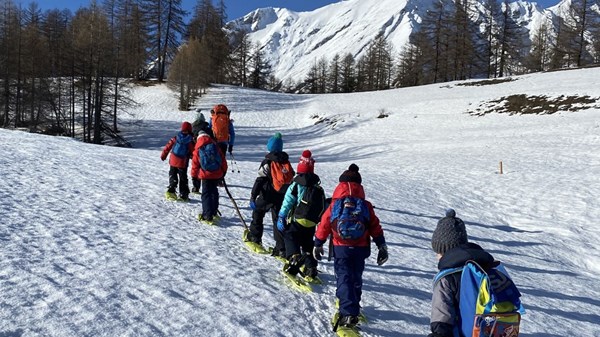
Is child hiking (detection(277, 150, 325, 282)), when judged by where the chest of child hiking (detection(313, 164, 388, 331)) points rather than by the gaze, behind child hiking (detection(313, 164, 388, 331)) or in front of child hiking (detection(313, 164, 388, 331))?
in front

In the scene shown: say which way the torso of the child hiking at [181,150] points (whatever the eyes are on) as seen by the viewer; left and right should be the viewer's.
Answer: facing away from the viewer

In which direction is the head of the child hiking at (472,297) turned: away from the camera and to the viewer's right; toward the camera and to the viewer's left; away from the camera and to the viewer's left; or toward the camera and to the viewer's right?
away from the camera and to the viewer's left

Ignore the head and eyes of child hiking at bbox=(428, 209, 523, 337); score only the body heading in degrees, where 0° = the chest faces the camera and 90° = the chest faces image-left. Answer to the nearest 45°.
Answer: approximately 135°

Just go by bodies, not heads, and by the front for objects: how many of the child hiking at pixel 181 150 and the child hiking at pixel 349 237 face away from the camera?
2

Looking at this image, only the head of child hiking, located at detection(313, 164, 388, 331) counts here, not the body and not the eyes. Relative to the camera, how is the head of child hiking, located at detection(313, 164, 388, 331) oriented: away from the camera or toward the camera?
away from the camera

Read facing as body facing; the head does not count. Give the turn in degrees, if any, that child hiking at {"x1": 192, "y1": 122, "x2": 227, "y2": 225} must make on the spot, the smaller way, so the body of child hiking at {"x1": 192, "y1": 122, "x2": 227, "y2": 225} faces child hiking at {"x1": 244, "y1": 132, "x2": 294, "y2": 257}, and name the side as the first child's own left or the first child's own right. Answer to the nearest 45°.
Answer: approximately 135° to the first child's own right

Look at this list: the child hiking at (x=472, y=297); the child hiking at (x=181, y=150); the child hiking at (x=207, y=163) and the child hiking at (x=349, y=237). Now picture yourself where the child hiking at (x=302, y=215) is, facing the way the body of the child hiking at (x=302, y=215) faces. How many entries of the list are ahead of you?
2

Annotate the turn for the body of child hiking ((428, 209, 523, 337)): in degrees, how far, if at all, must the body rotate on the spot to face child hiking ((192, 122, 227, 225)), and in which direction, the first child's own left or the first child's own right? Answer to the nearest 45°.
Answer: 0° — they already face them

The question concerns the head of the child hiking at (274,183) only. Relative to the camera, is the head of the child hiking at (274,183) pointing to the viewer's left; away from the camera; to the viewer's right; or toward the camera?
away from the camera

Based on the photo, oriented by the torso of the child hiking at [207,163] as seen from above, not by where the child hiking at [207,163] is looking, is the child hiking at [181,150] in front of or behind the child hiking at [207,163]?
in front

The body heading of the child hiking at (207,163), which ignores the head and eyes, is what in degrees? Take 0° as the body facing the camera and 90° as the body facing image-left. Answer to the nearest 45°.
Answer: approximately 180°

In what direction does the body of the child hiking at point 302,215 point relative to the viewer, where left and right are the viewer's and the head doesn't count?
facing away from the viewer and to the left of the viewer

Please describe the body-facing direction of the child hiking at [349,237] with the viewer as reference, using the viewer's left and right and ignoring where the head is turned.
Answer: facing away from the viewer

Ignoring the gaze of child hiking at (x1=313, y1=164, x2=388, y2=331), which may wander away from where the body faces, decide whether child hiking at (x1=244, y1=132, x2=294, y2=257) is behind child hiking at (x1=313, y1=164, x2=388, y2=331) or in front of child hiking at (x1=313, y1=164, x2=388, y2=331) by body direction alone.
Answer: in front
